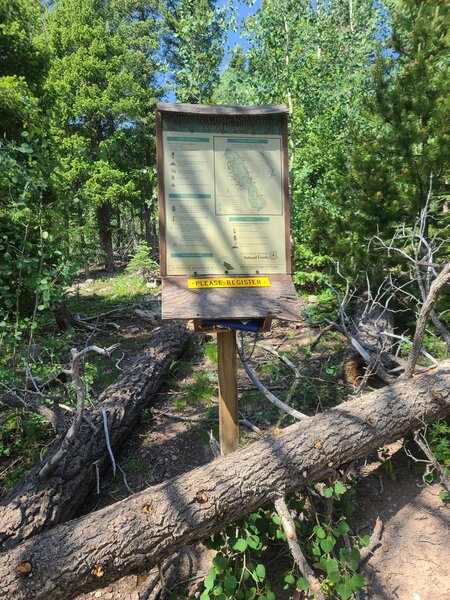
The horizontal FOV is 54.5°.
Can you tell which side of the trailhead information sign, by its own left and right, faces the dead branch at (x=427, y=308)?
left

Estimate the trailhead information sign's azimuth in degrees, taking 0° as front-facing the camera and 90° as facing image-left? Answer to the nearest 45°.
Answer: approximately 0°

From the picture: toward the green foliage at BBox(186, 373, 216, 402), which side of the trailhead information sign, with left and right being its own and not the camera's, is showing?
back

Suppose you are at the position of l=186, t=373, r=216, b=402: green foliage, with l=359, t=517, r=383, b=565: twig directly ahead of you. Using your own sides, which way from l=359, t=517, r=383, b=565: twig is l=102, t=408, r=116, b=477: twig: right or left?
right

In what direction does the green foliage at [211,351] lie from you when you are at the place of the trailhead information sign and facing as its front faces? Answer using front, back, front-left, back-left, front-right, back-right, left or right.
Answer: back

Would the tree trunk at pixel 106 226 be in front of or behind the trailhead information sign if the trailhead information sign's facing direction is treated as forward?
behind
